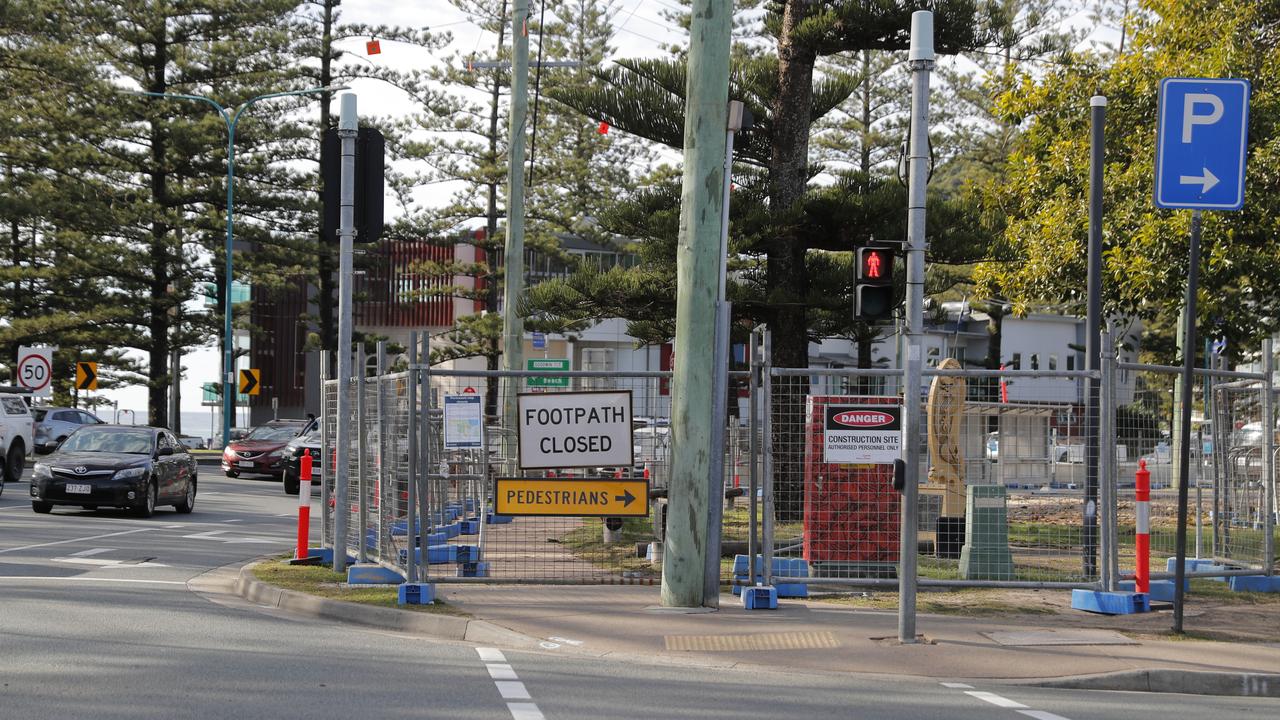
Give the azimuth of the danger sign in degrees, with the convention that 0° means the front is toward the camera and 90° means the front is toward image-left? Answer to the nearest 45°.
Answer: approximately 0°

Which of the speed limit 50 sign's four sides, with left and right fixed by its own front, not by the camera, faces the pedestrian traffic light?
front

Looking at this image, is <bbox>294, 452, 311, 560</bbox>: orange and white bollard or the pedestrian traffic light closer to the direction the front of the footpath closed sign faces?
the pedestrian traffic light

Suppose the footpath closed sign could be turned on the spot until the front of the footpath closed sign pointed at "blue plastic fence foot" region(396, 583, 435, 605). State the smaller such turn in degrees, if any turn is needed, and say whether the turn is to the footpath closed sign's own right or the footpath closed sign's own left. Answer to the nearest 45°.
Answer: approximately 45° to the footpath closed sign's own right

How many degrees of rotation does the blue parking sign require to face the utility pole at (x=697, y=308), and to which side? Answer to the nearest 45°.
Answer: approximately 90° to its right

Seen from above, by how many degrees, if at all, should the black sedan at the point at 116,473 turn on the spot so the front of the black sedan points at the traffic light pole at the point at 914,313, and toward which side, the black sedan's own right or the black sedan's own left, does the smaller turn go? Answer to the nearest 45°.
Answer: approximately 45° to the black sedan's own left

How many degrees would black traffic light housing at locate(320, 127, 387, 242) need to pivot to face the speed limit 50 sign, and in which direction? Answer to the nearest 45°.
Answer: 0° — it already faces it

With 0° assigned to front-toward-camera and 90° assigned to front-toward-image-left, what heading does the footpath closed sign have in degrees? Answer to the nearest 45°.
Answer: approximately 0°
